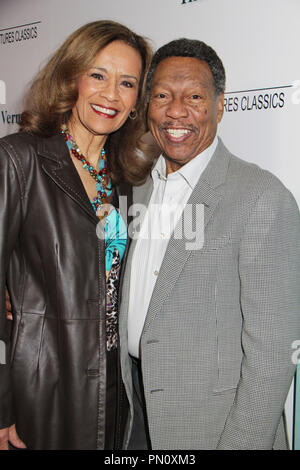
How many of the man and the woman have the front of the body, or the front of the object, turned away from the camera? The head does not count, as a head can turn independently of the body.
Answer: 0

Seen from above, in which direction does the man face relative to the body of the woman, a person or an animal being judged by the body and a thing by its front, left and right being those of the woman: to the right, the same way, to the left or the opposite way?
to the right

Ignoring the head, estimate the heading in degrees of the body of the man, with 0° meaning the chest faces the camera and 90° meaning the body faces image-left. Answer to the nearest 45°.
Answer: approximately 45°
